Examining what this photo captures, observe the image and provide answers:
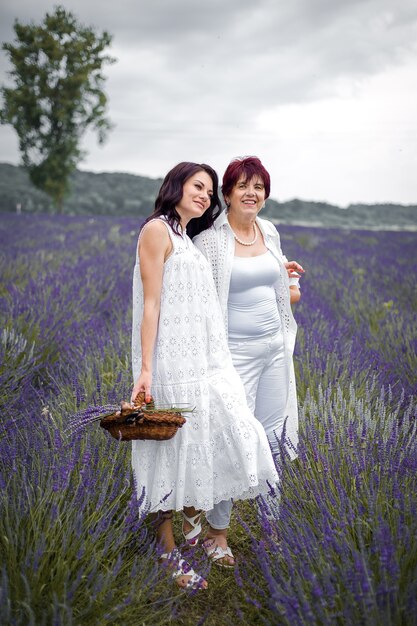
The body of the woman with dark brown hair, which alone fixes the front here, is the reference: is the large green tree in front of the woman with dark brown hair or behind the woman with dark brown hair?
behind

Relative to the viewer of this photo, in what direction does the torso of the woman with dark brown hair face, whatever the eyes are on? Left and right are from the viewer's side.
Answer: facing the viewer and to the right of the viewer

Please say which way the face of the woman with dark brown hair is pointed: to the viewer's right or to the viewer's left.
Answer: to the viewer's right
